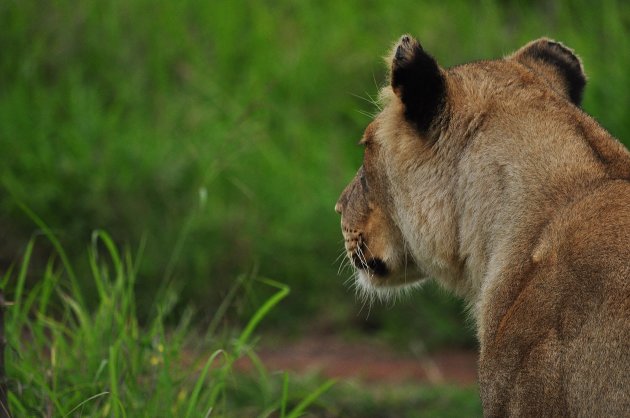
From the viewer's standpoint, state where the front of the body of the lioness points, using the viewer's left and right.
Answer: facing away from the viewer and to the left of the viewer
